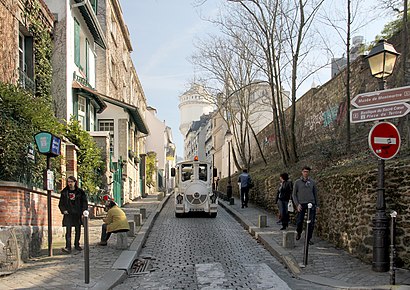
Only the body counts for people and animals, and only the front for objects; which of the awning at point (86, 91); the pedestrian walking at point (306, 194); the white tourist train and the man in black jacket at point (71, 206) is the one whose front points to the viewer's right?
the awning

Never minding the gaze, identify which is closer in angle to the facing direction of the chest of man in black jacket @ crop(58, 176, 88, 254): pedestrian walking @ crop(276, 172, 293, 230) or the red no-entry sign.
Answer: the red no-entry sign

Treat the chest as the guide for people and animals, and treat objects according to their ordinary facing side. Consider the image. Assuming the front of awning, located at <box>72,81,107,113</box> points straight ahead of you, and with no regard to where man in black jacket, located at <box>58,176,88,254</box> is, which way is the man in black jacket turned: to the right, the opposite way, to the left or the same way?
to the right

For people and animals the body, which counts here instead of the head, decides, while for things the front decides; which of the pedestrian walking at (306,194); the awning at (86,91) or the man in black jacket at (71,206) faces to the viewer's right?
the awning

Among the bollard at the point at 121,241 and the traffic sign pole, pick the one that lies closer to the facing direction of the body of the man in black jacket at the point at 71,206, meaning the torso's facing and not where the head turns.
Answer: the traffic sign pole
